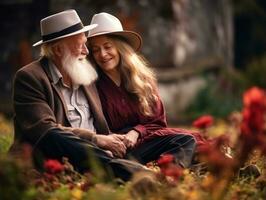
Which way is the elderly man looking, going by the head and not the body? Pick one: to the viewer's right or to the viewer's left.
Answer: to the viewer's right

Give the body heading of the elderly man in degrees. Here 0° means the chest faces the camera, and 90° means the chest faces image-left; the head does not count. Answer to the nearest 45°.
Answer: approximately 315°

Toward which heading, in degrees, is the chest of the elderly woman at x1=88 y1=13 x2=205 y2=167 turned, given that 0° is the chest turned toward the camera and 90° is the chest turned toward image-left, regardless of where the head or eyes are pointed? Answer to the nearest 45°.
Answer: approximately 45°

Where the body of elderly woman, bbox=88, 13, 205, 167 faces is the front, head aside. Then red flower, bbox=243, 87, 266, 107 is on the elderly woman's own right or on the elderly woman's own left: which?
on the elderly woman's own left

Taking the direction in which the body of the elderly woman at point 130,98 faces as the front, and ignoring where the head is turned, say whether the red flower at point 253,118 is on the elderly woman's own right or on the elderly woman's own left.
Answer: on the elderly woman's own left
